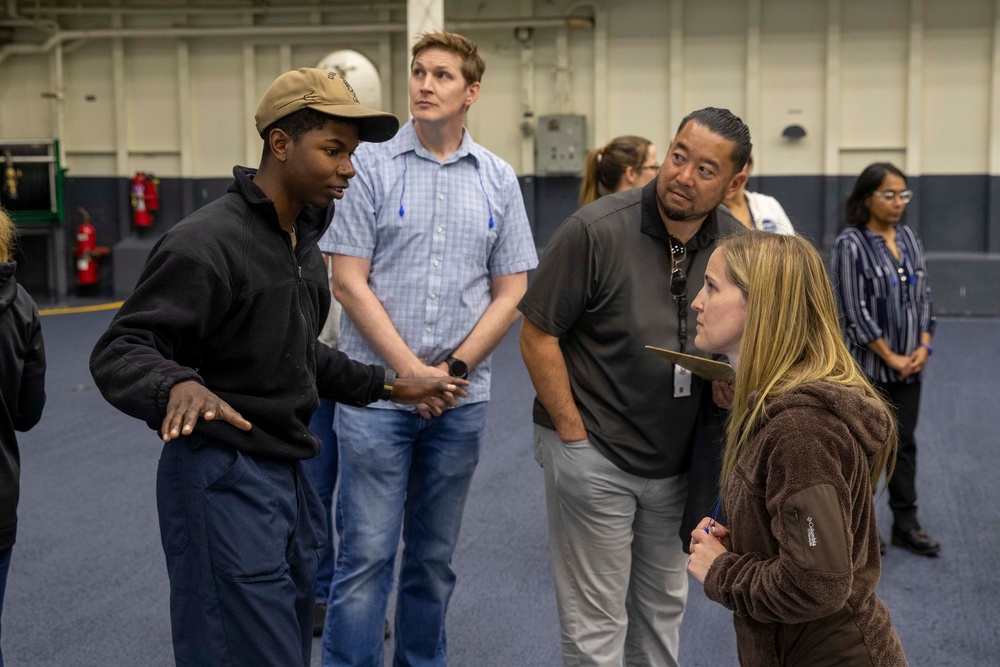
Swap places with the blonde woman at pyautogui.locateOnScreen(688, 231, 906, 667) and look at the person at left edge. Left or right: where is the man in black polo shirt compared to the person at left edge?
right

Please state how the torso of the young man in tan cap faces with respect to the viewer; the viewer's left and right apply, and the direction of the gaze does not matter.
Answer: facing the viewer and to the right of the viewer

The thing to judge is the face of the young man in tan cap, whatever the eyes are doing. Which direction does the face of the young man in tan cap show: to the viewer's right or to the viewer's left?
to the viewer's right

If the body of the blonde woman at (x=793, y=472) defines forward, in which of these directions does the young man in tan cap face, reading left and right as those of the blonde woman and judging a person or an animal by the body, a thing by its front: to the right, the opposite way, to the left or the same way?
the opposite way

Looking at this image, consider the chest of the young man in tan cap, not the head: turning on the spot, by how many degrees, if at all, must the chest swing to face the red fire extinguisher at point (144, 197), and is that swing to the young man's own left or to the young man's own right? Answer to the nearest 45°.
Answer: approximately 135° to the young man's own left

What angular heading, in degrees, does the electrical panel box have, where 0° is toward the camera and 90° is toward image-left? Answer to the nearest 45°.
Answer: approximately 0°

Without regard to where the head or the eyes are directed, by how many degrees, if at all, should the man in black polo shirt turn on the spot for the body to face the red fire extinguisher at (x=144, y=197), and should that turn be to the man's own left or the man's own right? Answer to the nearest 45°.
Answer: approximately 180°

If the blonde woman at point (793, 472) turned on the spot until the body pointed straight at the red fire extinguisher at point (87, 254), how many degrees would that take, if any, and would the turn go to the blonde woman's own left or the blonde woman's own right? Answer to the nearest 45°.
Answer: approximately 45° to the blonde woman's own right

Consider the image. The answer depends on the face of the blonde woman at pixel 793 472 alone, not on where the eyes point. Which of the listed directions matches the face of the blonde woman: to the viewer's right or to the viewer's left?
to the viewer's left
